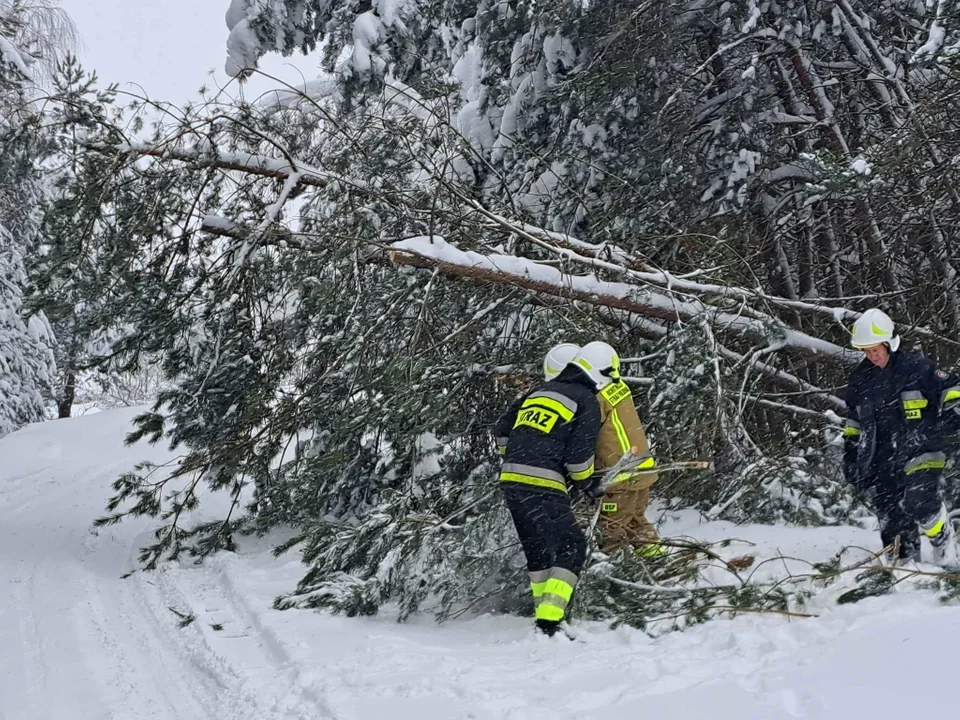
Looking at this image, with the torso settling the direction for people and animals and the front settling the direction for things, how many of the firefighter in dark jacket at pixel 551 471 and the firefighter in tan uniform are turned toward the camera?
0

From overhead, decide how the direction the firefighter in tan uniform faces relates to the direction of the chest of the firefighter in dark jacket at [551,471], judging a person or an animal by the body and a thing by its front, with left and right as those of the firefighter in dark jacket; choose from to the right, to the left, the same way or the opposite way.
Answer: to the left

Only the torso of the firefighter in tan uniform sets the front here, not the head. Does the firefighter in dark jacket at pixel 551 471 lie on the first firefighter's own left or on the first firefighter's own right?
on the first firefighter's own left

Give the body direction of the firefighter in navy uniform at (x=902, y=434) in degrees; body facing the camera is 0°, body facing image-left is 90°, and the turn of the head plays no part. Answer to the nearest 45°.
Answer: approximately 45°

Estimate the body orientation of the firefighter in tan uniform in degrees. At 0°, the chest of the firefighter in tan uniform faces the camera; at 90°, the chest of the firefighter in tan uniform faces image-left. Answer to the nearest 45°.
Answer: approximately 135°

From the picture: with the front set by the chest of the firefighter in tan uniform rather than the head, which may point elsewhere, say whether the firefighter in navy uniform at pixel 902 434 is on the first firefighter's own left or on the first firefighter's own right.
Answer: on the first firefighter's own right

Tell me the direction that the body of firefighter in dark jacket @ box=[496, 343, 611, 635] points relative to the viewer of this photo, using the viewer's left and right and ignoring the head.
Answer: facing away from the viewer and to the right of the viewer

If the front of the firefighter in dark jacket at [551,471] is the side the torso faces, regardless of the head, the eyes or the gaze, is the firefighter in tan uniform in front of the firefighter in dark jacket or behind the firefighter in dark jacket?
in front

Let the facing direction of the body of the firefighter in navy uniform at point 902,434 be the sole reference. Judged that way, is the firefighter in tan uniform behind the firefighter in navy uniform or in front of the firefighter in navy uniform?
in front

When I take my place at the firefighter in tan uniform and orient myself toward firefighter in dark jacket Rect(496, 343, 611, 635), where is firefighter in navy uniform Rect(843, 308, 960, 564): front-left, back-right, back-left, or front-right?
back-left

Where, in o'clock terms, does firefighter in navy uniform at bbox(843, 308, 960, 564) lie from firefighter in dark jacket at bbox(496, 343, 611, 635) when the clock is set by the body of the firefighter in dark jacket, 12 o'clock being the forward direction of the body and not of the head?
The firefighter in navy uniform is roughly at 1 o'clock from the firefighter in dark jacket.
